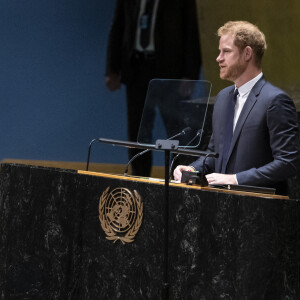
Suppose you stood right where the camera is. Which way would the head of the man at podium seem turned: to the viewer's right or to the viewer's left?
to the viewer's left

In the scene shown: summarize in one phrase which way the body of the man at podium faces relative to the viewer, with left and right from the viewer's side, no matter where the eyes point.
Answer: facing the viewer and to the left of the viewer
